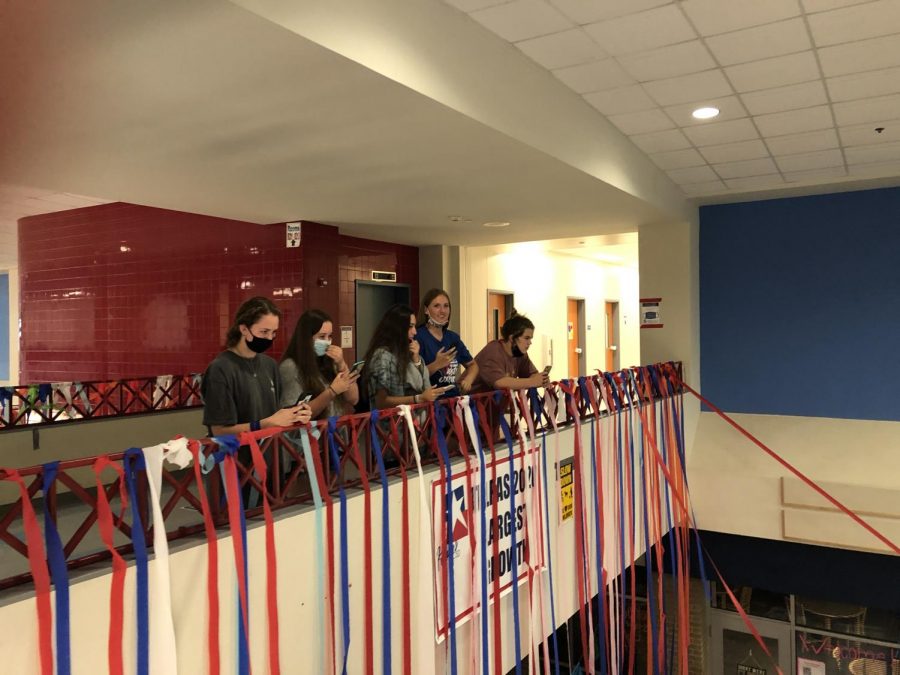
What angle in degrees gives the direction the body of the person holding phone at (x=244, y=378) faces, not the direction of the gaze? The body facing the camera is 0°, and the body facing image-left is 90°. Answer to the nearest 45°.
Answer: approximately 315°

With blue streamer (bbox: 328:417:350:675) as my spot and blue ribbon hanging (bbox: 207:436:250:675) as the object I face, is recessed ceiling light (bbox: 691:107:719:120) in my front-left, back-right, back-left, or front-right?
back-left

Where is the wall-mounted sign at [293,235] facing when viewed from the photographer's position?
facing the viewer and to the right of the viewer

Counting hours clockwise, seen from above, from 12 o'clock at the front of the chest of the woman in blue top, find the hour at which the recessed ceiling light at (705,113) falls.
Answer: The recessed ceiling light is roughly at 10 o'clock from the woman in blue top.

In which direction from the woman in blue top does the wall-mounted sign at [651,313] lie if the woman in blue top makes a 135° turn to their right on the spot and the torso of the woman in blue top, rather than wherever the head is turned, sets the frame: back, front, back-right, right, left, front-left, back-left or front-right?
back-right

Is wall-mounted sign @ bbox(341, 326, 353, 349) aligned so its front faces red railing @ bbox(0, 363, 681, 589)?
yes

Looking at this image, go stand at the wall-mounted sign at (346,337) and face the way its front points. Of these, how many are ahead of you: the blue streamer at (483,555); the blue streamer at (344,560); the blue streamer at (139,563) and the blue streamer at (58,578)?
4

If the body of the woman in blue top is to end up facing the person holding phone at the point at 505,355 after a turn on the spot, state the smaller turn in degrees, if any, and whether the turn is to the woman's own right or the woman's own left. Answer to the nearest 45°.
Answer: approximately 90° to the woman's own left

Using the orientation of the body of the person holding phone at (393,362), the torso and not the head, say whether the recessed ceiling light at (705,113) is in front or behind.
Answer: in front

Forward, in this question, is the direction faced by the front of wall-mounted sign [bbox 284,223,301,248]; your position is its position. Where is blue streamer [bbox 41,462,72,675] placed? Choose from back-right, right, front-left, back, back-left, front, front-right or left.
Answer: front-right

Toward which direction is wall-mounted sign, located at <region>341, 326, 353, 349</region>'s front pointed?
toward the camera

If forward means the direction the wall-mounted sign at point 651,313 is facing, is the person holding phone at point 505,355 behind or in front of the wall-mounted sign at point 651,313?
in front

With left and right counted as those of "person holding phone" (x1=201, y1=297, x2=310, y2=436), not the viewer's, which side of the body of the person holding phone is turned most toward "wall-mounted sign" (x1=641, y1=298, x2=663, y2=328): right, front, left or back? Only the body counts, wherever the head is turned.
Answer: left

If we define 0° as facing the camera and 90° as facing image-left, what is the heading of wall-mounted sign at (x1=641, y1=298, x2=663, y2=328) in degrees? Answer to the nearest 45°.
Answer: approximately 0°

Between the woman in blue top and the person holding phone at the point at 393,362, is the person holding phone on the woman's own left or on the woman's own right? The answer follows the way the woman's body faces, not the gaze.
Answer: on the woman's own right
